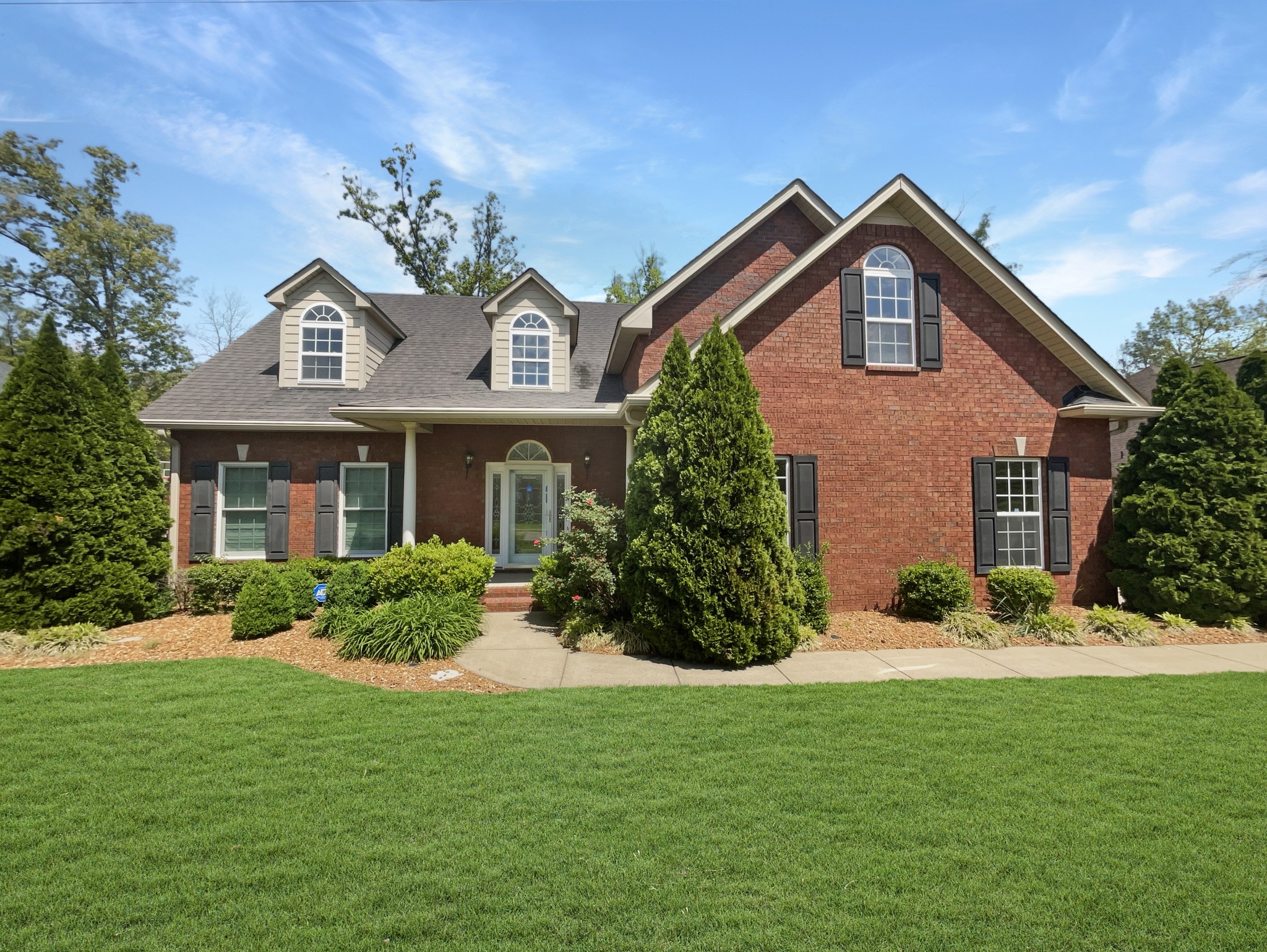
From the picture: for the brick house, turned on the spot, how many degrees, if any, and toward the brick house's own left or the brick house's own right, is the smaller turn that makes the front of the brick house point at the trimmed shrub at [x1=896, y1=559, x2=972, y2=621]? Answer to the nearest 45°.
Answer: approximately 45° to the brick house's own left

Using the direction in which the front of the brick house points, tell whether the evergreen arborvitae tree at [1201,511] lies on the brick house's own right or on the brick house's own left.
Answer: on the brick house's own left

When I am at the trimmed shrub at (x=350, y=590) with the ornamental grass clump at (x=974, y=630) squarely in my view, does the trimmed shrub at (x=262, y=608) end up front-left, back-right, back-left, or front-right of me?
back-right

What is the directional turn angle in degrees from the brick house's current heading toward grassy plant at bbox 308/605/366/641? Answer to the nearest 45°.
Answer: approximately 45° to its right

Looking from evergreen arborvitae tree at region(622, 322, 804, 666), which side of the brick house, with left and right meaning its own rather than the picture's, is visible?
front

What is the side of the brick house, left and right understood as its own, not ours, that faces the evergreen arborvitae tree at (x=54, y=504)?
right

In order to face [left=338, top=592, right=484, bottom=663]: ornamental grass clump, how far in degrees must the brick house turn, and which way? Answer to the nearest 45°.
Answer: approximately 45° to its right
